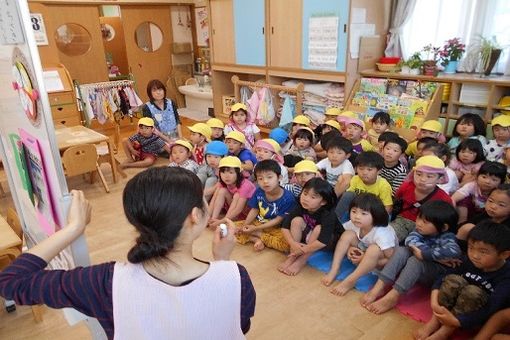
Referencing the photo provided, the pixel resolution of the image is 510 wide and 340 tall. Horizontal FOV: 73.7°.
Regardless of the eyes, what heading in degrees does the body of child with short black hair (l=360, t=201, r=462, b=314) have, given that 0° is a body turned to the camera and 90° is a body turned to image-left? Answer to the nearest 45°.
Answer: approximately 45°

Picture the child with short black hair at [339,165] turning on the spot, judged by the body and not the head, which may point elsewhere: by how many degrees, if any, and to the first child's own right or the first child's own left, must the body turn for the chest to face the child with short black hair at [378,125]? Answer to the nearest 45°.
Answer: approximately 135° to the first child's own right

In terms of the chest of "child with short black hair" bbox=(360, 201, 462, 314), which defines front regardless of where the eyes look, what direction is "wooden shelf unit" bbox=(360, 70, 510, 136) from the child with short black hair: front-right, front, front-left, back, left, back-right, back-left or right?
back-right

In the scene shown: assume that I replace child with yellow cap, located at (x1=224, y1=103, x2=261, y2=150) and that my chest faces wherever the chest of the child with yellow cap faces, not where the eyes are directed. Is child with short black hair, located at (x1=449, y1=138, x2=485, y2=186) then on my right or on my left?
on my left

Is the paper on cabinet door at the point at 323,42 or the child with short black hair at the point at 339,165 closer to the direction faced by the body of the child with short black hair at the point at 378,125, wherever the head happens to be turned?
the child with short black hair

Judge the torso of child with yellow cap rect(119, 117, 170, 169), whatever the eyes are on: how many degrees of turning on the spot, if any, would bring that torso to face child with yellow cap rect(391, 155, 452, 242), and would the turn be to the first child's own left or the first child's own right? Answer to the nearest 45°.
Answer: approximately 90° to the first child's own left

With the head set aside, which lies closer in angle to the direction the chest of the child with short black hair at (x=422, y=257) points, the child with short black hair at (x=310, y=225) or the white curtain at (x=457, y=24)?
the child with short black hair
